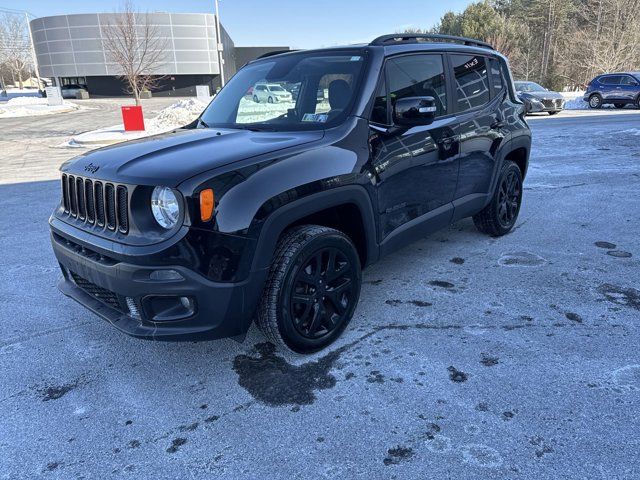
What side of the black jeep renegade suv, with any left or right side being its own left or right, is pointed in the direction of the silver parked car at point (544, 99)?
back

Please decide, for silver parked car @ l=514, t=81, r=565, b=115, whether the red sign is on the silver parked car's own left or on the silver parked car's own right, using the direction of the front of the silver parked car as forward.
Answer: on the silver parked car's own right

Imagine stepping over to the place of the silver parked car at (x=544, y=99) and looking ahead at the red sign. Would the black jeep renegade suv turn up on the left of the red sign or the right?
left

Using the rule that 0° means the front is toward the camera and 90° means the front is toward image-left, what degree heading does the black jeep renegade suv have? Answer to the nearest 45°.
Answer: approximately 45°

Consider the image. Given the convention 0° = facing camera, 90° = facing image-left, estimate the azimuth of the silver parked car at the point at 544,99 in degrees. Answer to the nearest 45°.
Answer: approximately 315°

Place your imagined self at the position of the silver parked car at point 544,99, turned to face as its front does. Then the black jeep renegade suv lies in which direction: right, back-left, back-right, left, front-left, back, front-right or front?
front-right

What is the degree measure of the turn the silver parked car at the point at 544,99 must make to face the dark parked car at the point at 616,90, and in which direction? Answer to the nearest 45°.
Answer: approximately 90° to its left
